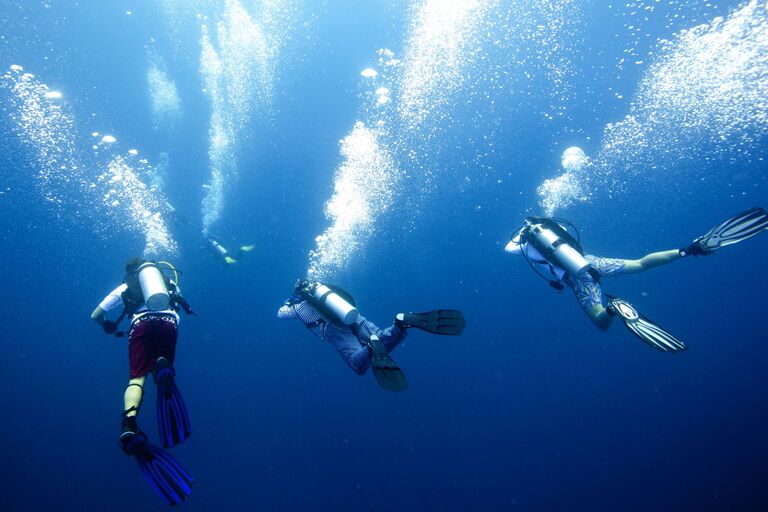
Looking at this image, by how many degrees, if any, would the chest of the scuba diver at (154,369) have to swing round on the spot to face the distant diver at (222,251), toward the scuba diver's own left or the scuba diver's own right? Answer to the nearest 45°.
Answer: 0° — they already face them

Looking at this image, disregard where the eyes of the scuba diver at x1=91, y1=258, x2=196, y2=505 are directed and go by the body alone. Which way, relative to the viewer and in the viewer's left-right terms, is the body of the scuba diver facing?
facing away from the viewer

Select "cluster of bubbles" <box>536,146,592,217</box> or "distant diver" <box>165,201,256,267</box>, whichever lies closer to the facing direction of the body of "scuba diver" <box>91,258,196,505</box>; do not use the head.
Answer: the distant diver

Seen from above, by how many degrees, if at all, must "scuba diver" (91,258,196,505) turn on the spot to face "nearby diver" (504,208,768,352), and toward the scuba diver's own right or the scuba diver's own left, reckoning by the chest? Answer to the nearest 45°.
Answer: approximately 90° to the scuba diver's own right
